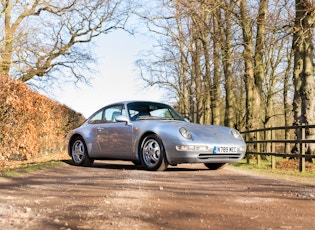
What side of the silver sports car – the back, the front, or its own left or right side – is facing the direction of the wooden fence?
left

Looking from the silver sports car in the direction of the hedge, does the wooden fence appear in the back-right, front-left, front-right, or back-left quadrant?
back-right

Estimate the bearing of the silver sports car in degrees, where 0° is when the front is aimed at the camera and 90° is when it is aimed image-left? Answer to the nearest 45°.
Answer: approximately 315°

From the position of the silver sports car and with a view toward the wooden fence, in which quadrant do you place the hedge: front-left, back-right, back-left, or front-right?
back-left

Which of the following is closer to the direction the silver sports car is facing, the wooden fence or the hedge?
the wooden fence

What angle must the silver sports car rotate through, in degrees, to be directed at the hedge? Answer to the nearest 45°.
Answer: approximately 135° to its right
